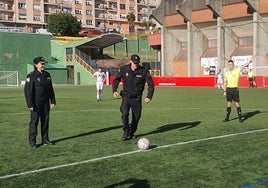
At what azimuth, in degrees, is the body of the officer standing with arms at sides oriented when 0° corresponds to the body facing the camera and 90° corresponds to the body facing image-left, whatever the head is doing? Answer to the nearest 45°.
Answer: approximately 315°

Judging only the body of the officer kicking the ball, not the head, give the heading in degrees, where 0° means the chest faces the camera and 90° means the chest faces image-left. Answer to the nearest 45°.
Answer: approximately 0°

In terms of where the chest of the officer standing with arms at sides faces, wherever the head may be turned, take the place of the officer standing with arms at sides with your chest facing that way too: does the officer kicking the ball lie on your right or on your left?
on your left

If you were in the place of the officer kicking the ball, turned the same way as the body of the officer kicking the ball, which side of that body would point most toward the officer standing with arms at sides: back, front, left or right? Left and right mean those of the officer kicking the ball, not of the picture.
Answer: right
